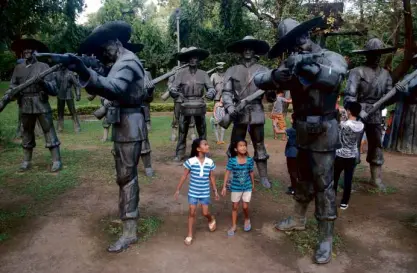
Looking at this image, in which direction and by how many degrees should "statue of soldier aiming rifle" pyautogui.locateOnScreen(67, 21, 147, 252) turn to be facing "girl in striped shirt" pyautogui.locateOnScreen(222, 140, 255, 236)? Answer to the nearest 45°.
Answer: approximately 180°

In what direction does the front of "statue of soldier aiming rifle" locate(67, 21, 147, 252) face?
to the viewer's left

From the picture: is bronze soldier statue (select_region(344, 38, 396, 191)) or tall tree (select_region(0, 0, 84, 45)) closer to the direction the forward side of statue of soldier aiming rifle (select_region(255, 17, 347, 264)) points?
the tall tree

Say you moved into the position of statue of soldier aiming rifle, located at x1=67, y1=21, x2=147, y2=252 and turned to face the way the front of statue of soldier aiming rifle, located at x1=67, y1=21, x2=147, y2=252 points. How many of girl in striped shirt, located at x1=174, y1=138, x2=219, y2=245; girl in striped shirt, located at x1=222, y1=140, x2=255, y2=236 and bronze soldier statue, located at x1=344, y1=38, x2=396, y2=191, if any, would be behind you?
3

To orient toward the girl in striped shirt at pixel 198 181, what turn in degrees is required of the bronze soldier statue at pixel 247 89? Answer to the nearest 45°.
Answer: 0° — it already faces them

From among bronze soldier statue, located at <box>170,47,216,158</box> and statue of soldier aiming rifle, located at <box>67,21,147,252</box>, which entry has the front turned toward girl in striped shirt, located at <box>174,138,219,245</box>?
the bronze soldier statue

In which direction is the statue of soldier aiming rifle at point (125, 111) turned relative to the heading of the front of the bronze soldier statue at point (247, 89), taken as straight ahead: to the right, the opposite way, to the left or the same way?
to the right

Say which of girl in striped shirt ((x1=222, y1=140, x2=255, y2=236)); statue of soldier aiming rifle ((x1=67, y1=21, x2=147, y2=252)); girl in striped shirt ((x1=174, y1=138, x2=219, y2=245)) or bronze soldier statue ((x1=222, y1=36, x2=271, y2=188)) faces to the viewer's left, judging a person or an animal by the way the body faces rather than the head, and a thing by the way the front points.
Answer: the statue of soldier aiming rifle

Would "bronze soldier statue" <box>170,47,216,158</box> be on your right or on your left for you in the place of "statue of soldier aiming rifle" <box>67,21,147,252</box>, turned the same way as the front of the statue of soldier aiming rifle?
on your right

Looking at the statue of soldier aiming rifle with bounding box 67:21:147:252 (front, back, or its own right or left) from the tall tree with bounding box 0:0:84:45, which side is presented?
right
